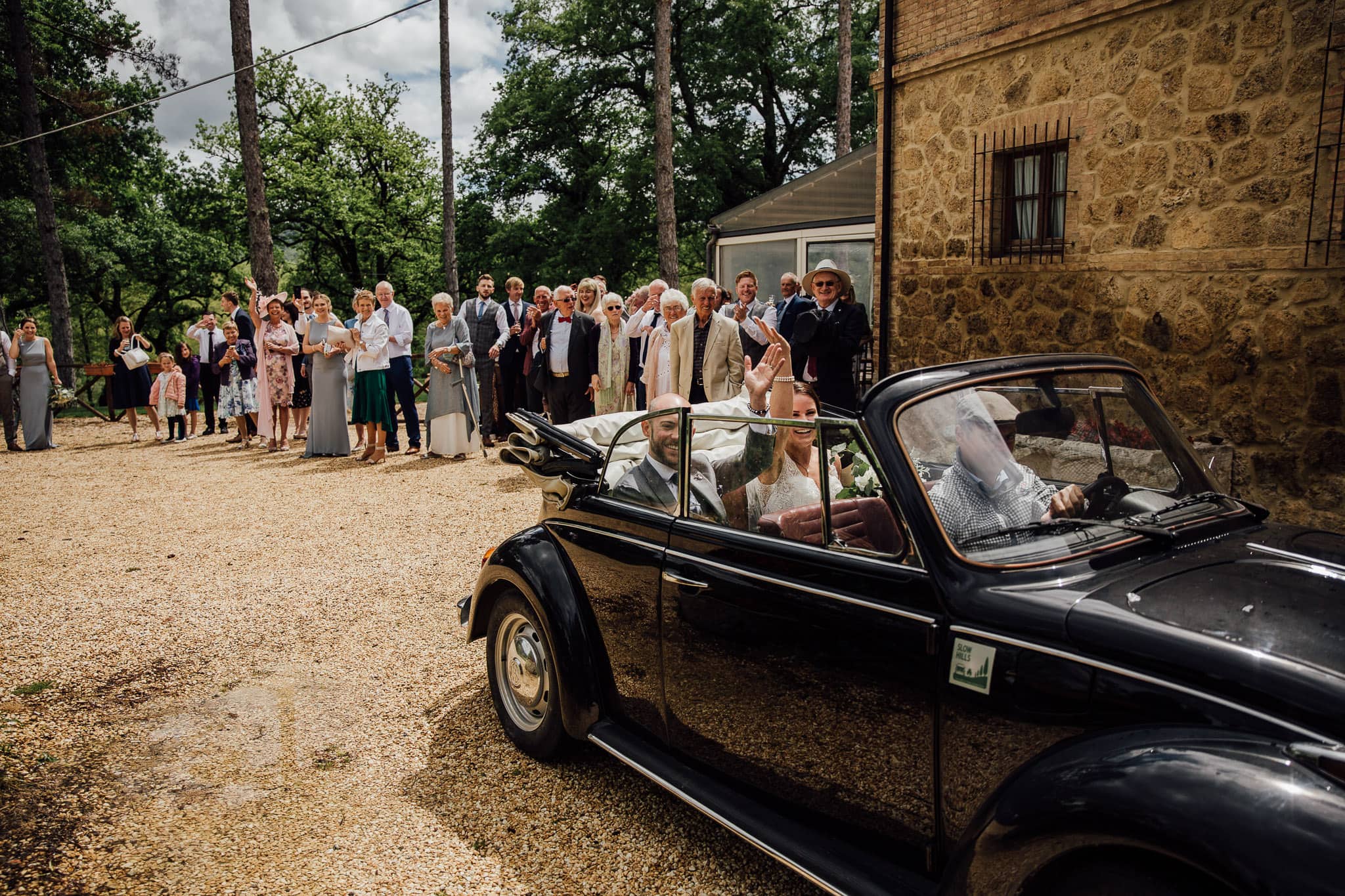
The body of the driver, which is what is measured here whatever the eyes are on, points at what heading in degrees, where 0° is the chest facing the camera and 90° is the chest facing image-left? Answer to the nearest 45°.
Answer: approximately 315°

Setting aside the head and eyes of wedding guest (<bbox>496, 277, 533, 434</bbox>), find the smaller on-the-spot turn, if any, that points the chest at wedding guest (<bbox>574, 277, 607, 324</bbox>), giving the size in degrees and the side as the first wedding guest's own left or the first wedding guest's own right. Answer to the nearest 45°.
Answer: approximately 45° to the first wedding guest's own left

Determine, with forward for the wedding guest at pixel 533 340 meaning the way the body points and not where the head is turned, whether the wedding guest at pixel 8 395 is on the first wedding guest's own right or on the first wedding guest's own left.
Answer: on the first wedding guest's own right

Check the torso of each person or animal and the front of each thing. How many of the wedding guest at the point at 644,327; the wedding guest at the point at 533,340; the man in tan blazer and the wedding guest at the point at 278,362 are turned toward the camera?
4

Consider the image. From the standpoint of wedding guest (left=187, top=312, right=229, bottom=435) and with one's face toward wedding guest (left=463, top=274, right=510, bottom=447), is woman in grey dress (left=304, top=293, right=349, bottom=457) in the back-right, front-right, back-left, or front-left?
front-right

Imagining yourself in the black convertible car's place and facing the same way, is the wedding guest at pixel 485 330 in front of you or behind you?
behind

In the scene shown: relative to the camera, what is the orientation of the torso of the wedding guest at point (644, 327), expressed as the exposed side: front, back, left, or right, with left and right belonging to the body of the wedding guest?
front

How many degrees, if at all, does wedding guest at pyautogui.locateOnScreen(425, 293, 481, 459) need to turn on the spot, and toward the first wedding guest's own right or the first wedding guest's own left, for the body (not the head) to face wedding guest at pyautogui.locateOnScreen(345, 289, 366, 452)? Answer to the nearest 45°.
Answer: approximately 135° to the first wedding guest's own right

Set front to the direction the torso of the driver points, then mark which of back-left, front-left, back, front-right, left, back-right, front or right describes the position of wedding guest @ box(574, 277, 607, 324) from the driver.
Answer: back

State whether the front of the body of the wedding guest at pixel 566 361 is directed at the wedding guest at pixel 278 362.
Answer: no

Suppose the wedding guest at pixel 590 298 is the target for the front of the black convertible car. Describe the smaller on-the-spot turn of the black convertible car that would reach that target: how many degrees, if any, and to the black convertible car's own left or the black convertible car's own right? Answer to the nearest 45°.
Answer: approximately 180°

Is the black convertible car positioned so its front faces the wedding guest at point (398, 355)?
no

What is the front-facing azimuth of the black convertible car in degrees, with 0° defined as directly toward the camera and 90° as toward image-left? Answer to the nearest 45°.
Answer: approximately 315°

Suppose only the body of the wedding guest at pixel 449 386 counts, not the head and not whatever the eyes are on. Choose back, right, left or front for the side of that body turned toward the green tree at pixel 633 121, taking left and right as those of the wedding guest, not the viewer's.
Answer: back

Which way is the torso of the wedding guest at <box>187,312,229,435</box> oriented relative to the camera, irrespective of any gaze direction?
toward the camera

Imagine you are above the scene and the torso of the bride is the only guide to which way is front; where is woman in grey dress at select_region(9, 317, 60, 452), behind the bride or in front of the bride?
behind

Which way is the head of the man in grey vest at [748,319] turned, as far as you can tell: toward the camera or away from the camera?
toward the camera
